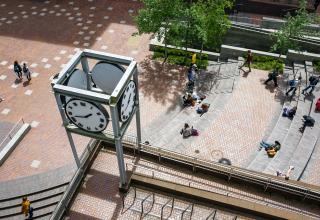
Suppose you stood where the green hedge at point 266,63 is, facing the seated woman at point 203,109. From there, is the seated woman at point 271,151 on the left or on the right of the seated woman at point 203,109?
left

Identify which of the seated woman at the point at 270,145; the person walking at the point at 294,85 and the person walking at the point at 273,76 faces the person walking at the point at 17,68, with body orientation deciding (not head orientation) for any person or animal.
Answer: the seated woman
